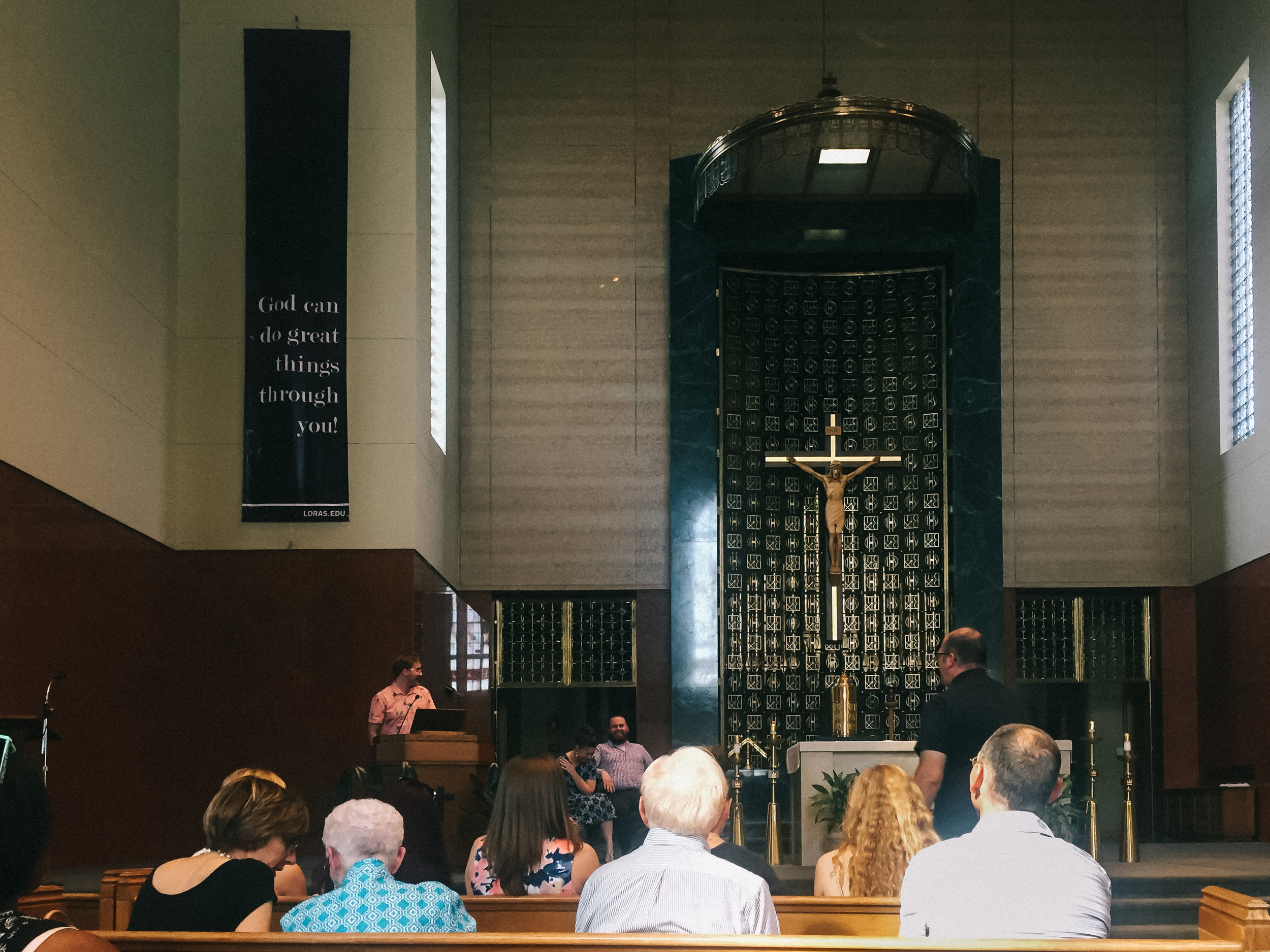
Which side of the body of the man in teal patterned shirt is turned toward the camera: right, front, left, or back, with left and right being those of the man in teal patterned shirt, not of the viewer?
back

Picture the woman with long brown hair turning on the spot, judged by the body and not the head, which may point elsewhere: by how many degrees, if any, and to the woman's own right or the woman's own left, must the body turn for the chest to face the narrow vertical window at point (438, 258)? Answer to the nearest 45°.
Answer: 0° — they already face it

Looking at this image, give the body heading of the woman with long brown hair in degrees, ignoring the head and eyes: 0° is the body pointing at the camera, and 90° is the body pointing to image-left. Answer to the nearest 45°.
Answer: approximately 180°

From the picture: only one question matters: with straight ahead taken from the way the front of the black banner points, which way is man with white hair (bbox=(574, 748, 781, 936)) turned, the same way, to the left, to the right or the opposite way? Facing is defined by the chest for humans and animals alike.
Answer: the opposite way

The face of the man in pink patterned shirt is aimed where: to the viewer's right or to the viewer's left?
to the viewer's right

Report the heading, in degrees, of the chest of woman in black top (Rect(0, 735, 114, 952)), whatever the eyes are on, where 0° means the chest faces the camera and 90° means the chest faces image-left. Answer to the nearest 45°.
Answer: approximately 180°

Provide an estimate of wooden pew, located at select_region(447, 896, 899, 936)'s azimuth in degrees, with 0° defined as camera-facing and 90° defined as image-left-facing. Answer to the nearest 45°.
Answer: approximately 180°

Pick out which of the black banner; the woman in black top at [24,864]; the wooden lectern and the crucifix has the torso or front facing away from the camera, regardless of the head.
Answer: the woman in black top

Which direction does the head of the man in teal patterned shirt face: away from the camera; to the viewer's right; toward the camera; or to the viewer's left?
away from the camera

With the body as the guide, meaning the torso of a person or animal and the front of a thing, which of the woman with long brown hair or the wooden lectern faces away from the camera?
the woman with long brown hair

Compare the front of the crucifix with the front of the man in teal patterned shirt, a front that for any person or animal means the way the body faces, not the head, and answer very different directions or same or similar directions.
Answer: very different directions

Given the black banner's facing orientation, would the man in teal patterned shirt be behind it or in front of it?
in front

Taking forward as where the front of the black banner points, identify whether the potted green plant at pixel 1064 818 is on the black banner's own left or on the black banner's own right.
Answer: on the black banner's own left

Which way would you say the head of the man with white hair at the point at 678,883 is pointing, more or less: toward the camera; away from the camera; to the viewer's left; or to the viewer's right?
away from the camera
